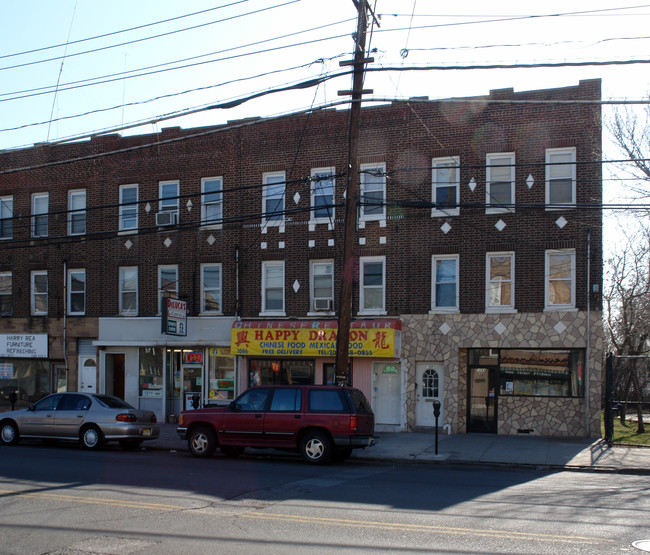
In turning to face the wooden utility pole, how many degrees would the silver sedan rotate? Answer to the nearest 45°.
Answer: approximately 180°

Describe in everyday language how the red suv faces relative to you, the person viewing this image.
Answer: facing away from the viewer and to the left of the viewer

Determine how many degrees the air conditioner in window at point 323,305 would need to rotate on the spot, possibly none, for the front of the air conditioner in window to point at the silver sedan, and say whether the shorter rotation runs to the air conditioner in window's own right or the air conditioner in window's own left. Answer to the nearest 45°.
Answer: approximately 45° to the air conditioner in window's own right

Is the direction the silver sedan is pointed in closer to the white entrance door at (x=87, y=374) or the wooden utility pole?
the white entrance door

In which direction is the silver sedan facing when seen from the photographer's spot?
facing away from the viewer and to the left of the viewer

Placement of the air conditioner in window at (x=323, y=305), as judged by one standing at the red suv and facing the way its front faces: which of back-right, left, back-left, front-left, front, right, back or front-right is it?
front-right

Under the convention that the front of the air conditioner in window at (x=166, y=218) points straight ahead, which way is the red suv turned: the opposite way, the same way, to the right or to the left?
to the right

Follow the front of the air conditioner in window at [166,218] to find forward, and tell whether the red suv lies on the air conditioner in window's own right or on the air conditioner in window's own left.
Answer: on the air conditioner in window's own left

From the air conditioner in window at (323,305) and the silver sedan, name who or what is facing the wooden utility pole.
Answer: the air conditioner in window

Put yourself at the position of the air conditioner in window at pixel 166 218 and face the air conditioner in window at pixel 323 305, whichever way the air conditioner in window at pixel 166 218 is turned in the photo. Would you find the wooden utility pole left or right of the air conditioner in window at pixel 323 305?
right

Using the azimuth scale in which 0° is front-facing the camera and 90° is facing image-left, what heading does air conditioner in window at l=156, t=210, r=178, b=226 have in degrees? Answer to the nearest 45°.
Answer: approximately 45°

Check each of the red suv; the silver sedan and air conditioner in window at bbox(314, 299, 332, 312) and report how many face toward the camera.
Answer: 1
